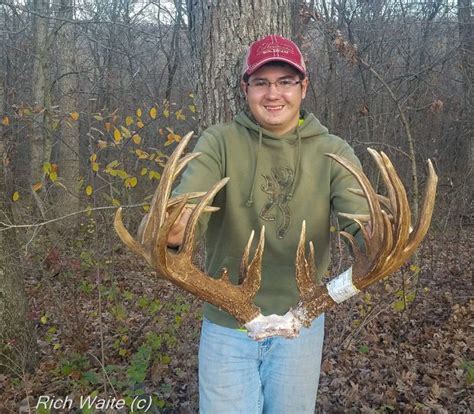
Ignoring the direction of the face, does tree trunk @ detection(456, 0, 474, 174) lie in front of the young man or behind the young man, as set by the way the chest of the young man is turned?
behind

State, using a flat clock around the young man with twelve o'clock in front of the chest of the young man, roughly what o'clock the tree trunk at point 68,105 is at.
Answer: The tree trunk is roughly at 5 o'clock from the young man.

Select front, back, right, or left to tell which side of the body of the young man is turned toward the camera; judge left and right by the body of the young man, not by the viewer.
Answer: front

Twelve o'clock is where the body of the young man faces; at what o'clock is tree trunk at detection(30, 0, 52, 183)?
The tree trunk is roughly at 5 o'clock from the young man.

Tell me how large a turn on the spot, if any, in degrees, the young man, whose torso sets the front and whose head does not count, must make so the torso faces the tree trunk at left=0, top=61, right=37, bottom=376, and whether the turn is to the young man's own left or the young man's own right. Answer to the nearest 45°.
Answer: approximately 135° to the young man's own right

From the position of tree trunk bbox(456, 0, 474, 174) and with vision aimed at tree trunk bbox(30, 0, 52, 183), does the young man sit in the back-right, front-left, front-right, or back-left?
front-left
